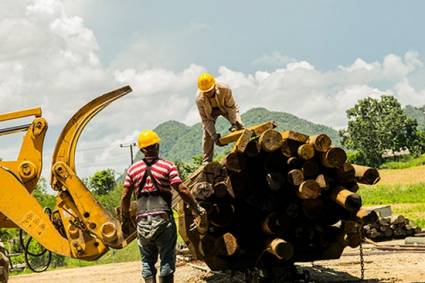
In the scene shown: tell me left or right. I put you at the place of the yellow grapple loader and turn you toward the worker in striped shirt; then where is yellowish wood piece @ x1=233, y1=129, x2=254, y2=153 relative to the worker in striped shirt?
left

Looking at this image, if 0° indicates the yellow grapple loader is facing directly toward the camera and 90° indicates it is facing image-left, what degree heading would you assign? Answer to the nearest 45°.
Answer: approximately 270°

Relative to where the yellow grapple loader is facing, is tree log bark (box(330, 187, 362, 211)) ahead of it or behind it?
ahead

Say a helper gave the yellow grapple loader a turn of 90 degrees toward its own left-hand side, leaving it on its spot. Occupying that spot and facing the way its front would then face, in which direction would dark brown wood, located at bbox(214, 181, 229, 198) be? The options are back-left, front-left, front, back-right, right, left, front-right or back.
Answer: back-right

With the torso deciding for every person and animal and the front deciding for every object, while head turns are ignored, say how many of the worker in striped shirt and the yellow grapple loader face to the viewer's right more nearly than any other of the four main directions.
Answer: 1

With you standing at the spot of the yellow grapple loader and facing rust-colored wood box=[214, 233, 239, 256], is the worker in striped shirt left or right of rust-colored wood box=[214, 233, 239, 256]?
right

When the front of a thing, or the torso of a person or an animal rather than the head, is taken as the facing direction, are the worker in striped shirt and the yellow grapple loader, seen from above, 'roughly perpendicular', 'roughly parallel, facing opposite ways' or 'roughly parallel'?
roughly perpendicular

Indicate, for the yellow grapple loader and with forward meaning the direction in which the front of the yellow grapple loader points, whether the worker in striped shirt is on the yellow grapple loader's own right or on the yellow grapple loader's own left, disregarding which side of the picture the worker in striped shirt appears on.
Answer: on the yellow grapple loader's own right
